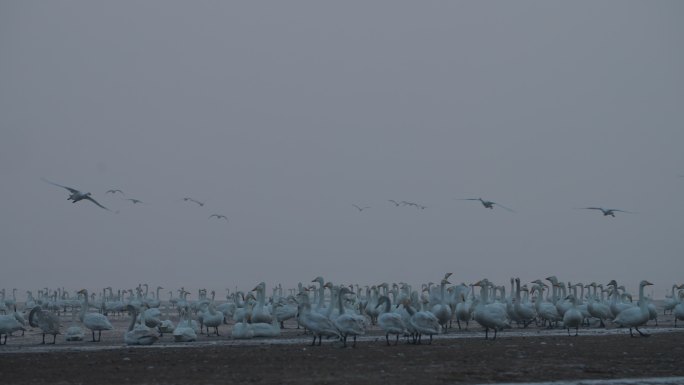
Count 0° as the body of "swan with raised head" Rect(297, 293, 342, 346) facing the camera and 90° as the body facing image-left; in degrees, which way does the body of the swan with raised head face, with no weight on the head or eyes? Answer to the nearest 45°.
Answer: approximately 90°

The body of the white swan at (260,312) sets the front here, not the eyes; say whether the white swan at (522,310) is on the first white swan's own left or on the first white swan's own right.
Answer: on the first white swan's own left

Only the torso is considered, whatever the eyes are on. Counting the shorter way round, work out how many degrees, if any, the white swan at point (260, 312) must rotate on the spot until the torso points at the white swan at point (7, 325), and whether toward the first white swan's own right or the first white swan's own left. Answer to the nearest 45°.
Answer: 0° — it already faces it

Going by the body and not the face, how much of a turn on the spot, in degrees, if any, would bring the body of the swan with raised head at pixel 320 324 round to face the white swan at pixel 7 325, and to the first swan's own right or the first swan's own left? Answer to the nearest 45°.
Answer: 0° — it already faces it

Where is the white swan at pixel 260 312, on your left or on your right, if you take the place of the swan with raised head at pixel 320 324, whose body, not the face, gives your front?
on your right

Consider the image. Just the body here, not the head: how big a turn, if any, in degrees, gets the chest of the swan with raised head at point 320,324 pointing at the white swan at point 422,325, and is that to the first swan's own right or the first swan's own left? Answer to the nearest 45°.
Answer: approximately 180°

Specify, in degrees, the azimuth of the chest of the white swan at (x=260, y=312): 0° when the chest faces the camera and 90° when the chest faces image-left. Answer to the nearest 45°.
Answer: approximately 45°
